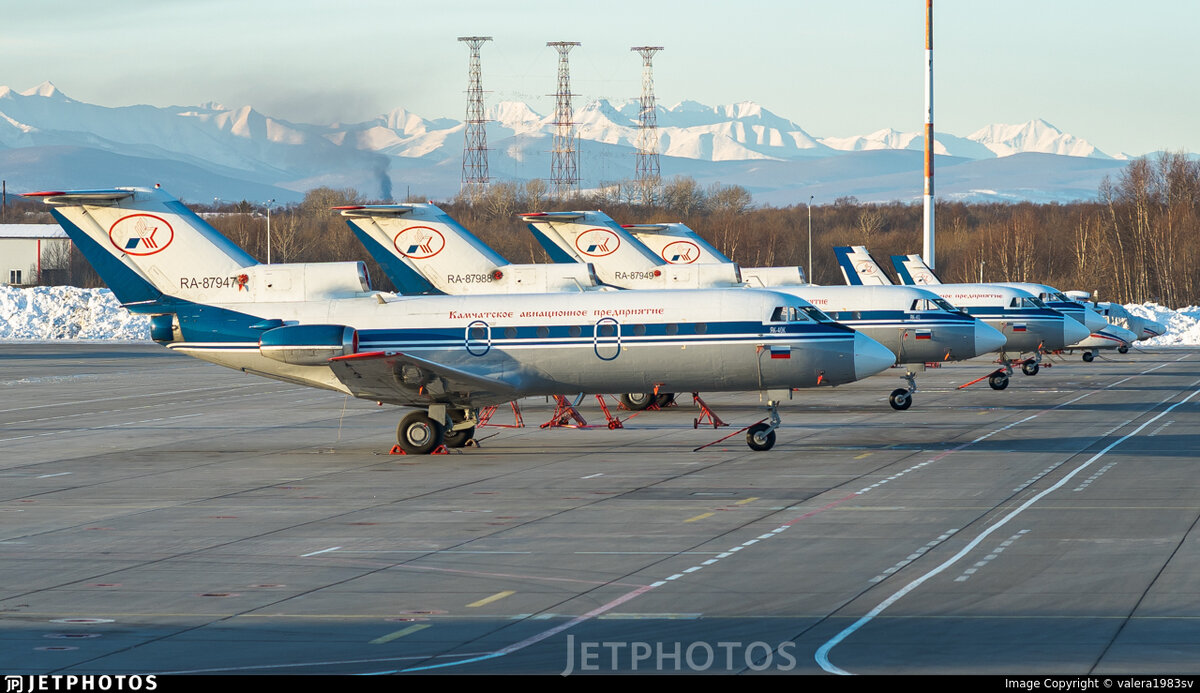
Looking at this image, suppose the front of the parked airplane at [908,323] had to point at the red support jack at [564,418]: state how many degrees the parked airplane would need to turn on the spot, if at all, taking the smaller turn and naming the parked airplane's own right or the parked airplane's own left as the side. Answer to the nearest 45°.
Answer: approximately 135° to the parked airplane's own right

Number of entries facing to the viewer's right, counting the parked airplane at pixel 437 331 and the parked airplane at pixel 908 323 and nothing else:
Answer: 2

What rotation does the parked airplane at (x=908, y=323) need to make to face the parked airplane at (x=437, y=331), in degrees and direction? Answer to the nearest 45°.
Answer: approximately 135° to its right

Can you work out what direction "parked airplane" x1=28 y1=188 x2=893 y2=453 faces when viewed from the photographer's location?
facing to the right of the viewer

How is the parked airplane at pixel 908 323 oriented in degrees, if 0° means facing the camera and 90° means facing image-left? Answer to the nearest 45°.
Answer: approximately 270°
